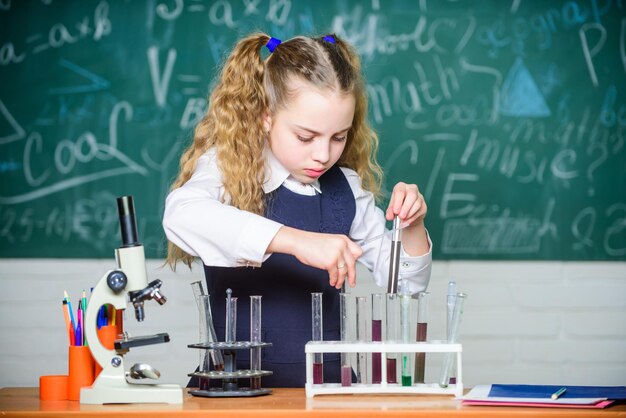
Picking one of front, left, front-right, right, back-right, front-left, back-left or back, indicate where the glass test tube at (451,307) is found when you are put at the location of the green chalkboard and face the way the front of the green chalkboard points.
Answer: front

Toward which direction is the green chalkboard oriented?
toward the camera

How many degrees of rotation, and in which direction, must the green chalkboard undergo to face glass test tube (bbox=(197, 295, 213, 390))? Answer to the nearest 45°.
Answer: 0° — it already faces it

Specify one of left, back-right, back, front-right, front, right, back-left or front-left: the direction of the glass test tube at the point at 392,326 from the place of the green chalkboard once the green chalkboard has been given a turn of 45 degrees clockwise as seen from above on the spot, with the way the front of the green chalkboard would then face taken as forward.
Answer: front-left

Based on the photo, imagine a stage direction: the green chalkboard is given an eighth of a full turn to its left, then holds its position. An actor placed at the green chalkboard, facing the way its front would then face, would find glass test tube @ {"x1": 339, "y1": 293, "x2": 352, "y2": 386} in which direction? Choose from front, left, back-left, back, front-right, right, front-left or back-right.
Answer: front-right

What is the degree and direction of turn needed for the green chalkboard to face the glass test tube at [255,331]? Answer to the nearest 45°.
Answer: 0° — it already faces it

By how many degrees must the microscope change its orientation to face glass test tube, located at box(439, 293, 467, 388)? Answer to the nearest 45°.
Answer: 0° — it already faces it

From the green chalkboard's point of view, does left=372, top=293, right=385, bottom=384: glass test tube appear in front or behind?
in front

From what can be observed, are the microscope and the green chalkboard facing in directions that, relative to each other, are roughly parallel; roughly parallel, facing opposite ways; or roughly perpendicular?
roughly perpendicular

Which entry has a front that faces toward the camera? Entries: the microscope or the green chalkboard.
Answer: the green chalkboard

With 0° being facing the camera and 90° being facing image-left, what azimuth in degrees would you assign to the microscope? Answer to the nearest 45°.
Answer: approximately 270°

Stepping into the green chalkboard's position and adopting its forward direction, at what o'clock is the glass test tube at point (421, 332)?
The glass test tube is roughly at 12 o'clock from the green chalkboard.

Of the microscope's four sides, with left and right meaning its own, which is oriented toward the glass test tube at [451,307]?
front

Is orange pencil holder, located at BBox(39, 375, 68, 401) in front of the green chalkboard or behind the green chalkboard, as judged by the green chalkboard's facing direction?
in front

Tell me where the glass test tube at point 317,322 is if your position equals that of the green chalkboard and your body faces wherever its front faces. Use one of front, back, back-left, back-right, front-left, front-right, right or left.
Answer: front
